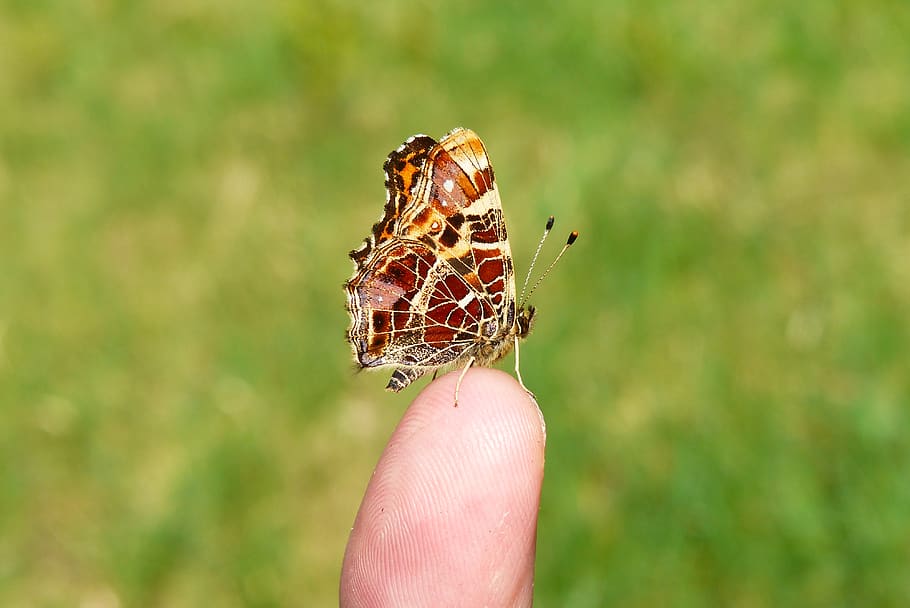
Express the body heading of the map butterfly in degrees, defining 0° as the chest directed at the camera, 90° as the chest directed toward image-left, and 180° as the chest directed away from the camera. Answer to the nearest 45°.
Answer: approximately 270°
